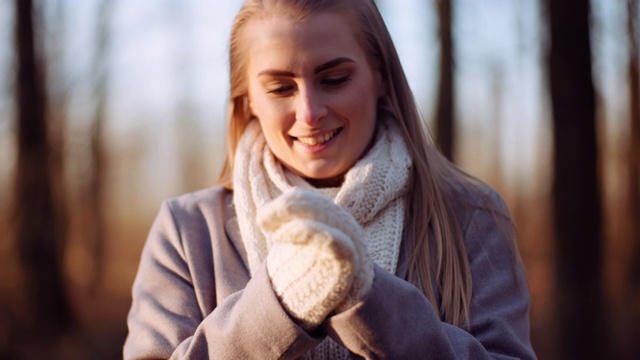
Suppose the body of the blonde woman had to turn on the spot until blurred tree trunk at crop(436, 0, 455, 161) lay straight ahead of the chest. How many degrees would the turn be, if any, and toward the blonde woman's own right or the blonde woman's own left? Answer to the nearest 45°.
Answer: approximately 180°

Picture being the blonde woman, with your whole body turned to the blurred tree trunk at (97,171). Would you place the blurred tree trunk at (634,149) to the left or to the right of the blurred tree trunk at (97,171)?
right

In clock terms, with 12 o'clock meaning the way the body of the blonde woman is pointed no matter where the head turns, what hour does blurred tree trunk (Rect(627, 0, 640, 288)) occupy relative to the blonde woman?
The blurred tree trunk is roughly at 7 o'clock from the blonde woman.

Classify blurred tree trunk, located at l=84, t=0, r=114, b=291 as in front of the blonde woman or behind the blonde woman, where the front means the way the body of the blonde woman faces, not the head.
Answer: behind

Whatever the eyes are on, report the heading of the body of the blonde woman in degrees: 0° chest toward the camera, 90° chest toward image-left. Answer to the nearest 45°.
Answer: approximately 0°

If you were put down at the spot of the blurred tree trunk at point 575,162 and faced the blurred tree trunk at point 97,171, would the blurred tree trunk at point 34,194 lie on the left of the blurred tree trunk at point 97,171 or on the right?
left

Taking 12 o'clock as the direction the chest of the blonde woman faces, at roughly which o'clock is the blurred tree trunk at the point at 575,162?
The blurred tree trunk is roughly at 7 o'clock from the blonde woman.

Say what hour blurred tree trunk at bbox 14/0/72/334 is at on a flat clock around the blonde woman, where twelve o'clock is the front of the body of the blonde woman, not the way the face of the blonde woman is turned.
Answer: The blurred tree trunk is roughly at 5 o'clock from the blonde woman.
